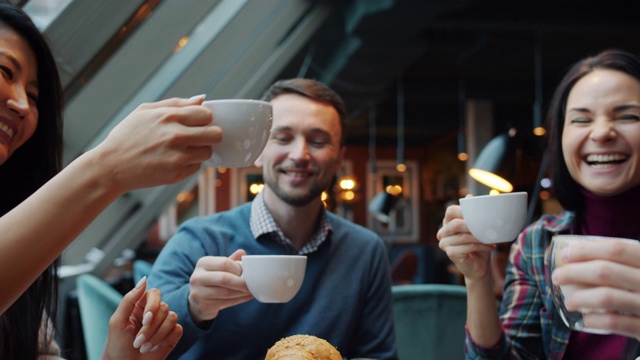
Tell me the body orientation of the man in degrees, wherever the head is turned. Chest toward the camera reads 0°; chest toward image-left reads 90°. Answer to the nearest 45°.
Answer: approximately 0°

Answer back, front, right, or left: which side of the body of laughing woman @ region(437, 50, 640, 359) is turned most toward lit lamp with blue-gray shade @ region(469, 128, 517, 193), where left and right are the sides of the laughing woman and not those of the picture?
back

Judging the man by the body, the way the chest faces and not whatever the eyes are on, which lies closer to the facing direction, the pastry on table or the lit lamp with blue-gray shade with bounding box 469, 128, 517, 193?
the pastry on table

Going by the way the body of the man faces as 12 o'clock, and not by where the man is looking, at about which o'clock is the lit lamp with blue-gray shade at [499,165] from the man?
The lit lamp with blue-gray shade is roughly at 7 o'clock from the man.

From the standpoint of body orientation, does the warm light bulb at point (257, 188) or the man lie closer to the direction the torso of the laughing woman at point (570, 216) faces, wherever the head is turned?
the man

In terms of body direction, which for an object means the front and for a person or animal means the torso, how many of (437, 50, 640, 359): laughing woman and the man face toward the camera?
2

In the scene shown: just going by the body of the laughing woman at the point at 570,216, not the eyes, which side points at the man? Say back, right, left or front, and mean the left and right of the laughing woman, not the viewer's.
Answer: right

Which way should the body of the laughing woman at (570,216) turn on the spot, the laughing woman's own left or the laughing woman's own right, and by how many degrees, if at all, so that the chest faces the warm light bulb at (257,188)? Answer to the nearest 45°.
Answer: approximately 135° to the laughing woman's own right

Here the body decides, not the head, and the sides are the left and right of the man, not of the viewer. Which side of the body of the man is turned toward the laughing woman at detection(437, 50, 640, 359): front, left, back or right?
left

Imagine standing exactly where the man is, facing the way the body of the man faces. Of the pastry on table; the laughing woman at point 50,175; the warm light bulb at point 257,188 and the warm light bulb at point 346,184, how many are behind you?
2
